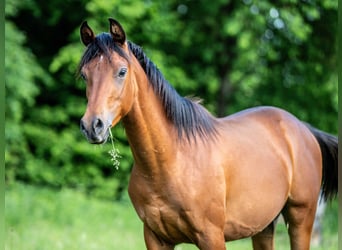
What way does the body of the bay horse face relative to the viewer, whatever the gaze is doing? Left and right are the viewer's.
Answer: facing the viewer and to the left of the viewer
